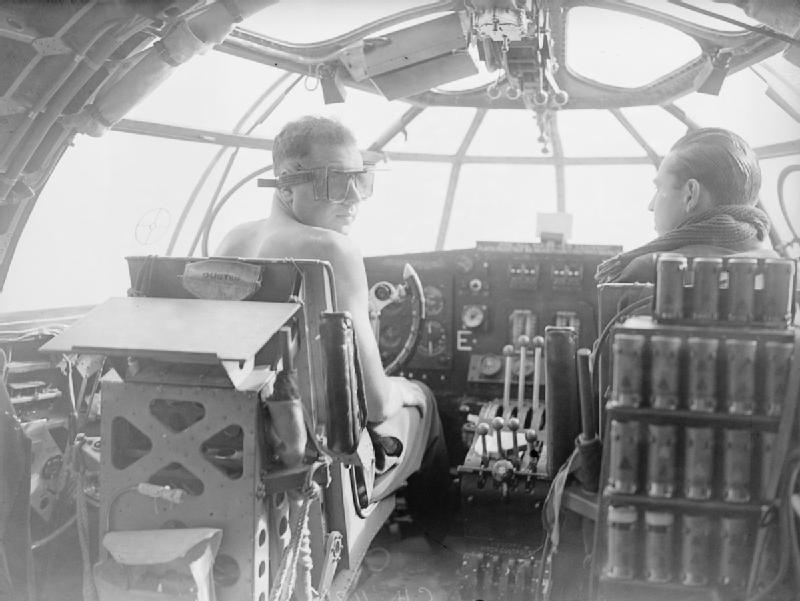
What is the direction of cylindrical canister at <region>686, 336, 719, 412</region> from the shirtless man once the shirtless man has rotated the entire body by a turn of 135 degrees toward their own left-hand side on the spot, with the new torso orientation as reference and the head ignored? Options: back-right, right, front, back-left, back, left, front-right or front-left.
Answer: back-left

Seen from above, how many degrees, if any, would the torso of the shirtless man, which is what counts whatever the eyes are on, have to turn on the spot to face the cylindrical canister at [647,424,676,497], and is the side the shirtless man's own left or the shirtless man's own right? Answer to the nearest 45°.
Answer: approximately 90° to the shirtless man's own right

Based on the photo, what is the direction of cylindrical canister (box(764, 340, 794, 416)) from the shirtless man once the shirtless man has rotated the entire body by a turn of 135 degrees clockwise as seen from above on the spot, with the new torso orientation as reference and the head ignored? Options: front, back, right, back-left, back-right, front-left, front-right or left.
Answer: front-left

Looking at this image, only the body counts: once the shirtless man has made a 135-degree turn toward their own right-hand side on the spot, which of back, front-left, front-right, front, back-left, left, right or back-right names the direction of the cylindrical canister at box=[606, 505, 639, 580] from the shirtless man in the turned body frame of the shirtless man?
front-left

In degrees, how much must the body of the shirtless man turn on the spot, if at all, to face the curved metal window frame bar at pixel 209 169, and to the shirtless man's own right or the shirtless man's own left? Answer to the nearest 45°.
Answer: approximately 45° to the shirtless man's own left

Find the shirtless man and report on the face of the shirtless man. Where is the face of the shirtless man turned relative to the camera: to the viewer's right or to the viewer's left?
to the viewer's right

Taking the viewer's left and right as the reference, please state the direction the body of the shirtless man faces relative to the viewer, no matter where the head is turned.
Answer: facing away from the viewer and to the right of the viewer

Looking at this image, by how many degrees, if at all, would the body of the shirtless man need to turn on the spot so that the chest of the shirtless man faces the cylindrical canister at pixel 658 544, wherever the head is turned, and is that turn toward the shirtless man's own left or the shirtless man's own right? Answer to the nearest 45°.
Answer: approximately 90° to the shirtless man's own right

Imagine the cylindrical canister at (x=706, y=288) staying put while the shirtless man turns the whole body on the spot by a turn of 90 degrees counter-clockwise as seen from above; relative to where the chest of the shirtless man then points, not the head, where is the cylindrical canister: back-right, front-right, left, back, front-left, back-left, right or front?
back

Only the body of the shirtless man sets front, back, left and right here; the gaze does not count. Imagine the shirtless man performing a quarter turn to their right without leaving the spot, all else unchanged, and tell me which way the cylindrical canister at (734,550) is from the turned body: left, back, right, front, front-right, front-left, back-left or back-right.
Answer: front

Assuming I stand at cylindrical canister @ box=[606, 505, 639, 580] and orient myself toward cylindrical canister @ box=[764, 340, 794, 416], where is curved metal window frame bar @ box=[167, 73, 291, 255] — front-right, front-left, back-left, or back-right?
back-left

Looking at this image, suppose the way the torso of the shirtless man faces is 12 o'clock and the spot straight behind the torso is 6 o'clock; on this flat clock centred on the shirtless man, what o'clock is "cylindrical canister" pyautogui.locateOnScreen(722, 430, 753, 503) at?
The cylindrical canister is roughly at 3 o'clock from the shirtless man.

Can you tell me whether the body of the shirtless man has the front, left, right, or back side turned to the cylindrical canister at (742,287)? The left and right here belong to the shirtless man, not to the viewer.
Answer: right

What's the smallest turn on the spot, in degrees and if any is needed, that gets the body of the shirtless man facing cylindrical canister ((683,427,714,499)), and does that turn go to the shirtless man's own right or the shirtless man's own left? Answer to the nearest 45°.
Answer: approximately 90° to the shirtless man's own right

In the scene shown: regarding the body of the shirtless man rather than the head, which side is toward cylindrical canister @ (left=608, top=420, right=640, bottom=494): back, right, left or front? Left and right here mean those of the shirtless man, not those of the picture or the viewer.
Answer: right

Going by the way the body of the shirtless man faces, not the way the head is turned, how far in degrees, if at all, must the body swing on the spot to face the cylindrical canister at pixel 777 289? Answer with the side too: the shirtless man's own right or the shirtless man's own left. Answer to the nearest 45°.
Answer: approximately 90° to the shirtless man's own right

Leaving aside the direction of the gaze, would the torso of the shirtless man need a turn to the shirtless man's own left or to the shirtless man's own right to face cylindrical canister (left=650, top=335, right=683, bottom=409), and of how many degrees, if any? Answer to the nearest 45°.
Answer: approximately 90° to the shirtless man's own right

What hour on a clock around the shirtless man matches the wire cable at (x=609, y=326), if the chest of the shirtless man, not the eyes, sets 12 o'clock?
The wire cable is roughly at 3 o'clock from the shirtless man.

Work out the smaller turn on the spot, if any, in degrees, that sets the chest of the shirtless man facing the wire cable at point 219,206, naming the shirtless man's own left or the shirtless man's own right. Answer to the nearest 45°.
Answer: approximately 45° to the shirtless man's own left
